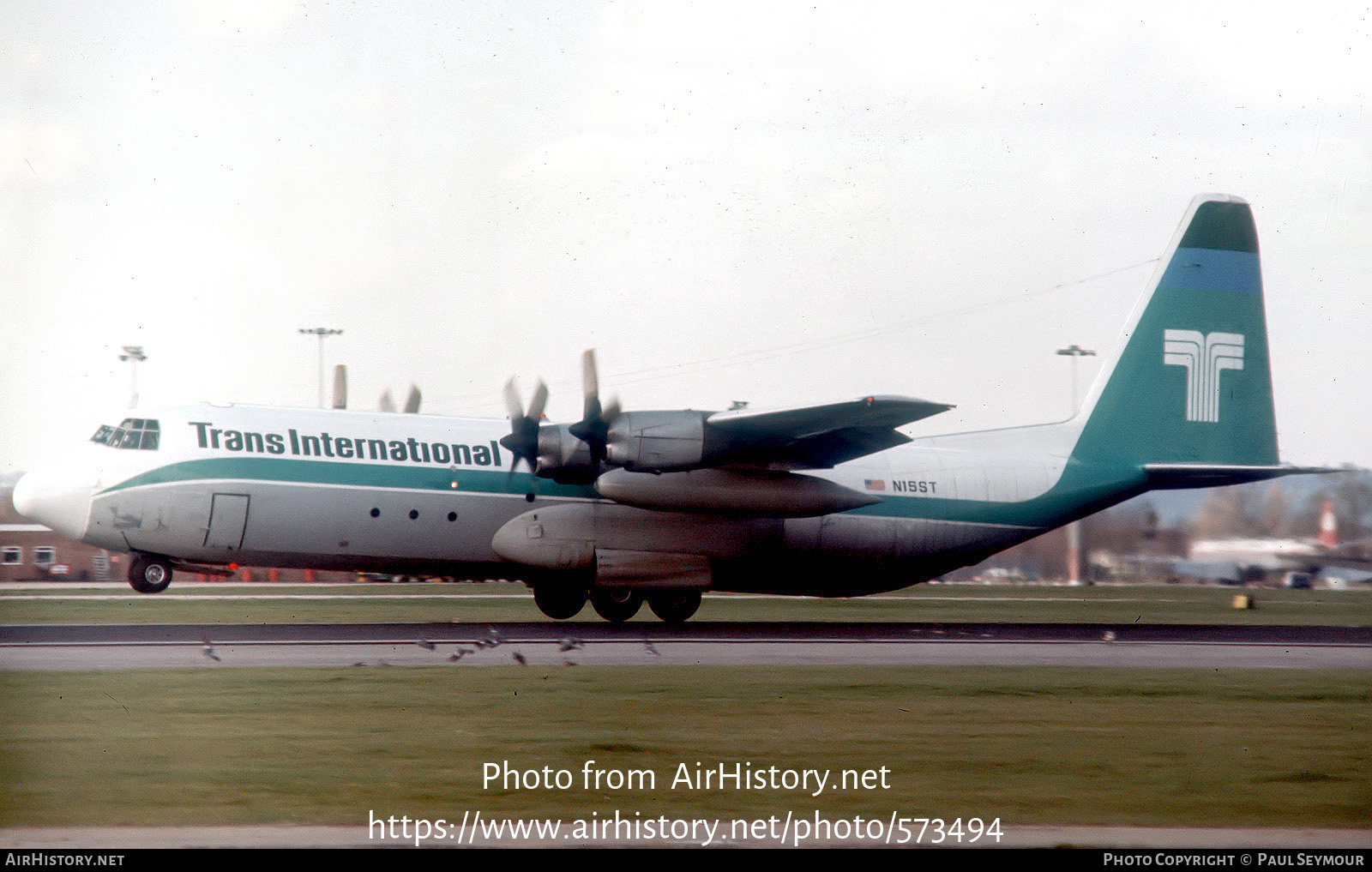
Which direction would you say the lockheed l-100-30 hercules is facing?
to the viewer's left
